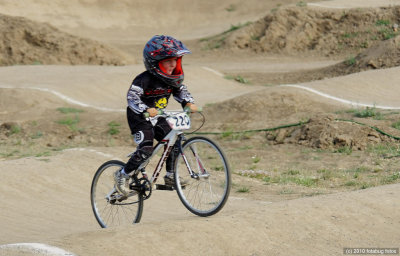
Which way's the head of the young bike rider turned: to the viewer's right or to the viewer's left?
to the viewer's right

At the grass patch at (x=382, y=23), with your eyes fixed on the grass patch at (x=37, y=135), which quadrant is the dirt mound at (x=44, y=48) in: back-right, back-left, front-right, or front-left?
front-right

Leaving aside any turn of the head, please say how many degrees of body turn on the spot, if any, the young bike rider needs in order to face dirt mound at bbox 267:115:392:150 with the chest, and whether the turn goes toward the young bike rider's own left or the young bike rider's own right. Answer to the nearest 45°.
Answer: approximately 90° to the young bike rider's own left

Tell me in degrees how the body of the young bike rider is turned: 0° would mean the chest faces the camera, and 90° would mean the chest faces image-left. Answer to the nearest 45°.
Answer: approximately 315°

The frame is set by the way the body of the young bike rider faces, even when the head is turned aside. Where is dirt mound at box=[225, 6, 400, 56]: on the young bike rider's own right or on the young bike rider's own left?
on the young bike rider's own left

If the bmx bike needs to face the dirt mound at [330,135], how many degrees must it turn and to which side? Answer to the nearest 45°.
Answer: approximately 90° to its left

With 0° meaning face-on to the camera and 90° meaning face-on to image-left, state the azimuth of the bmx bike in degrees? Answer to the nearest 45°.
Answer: approximately 315°

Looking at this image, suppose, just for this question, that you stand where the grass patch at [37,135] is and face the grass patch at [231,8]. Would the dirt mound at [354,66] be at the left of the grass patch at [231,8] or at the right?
right

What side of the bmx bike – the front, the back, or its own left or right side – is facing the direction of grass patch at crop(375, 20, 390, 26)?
left

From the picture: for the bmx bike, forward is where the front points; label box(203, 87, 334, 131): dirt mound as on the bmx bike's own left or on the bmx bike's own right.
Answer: on the bmx bike's own left

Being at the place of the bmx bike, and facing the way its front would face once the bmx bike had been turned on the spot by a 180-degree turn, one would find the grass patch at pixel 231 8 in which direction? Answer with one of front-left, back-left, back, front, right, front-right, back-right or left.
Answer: front-right

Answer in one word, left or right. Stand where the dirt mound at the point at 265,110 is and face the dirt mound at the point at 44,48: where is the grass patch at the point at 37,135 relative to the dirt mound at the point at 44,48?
left
